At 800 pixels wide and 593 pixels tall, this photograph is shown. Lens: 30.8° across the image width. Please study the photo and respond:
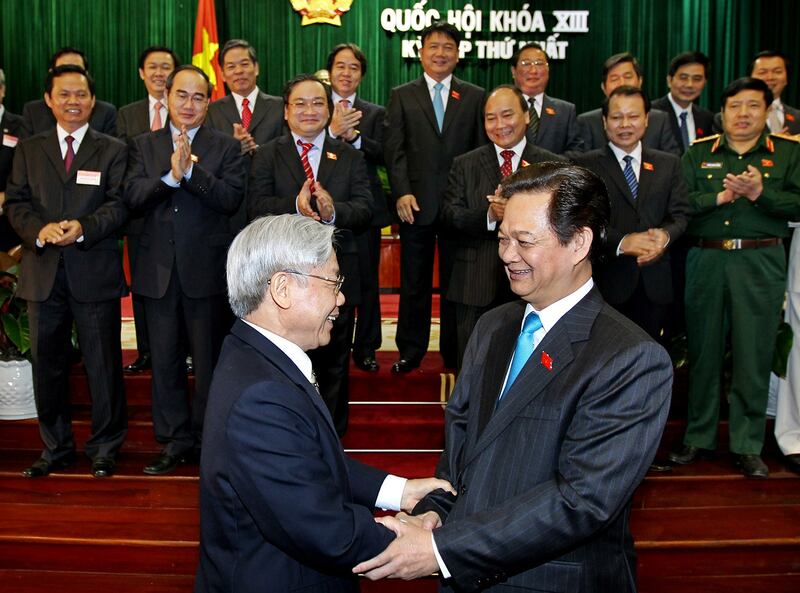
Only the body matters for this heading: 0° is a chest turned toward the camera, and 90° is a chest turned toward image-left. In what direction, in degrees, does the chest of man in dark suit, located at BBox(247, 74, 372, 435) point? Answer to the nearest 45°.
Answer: approximately 0°

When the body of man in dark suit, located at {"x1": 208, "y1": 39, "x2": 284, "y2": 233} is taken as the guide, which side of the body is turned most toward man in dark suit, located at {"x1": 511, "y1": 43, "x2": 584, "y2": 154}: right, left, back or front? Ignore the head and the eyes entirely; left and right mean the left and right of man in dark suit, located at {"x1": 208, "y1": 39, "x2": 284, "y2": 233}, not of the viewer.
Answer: left

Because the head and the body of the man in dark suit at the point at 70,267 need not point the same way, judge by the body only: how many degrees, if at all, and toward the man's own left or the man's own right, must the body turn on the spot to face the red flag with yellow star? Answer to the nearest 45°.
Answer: approximately 180°

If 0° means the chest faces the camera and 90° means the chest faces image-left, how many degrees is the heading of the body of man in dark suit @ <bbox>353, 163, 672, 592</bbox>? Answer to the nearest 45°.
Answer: approximately 45°

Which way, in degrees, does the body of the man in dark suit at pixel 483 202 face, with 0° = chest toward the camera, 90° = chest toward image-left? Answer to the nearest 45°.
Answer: approximately 0°

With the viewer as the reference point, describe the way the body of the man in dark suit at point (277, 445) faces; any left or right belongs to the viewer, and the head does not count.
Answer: facing to the right of the viewer

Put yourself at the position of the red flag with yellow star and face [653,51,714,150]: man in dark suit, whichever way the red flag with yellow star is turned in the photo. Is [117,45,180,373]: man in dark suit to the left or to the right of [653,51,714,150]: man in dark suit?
right
